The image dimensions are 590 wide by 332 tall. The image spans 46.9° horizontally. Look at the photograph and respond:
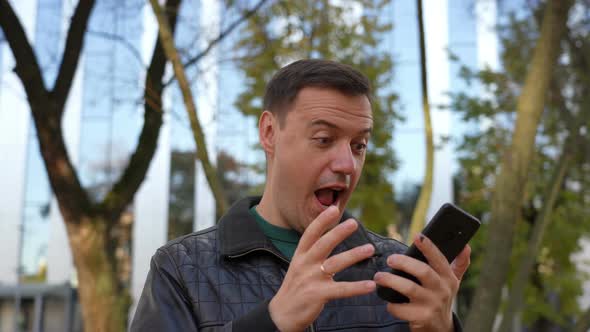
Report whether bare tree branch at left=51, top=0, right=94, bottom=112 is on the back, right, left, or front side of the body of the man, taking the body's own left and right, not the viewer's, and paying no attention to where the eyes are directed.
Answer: back

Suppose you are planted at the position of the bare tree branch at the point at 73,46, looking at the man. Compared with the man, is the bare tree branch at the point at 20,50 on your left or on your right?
right

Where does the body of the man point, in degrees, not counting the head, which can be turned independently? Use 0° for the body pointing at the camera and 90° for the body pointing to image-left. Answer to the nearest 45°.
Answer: approximately 315°

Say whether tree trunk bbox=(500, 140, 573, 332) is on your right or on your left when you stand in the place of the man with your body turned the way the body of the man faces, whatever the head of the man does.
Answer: on your left

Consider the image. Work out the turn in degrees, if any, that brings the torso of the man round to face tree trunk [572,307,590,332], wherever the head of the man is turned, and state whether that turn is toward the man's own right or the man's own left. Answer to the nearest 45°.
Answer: approximately 90° to the man's own left
